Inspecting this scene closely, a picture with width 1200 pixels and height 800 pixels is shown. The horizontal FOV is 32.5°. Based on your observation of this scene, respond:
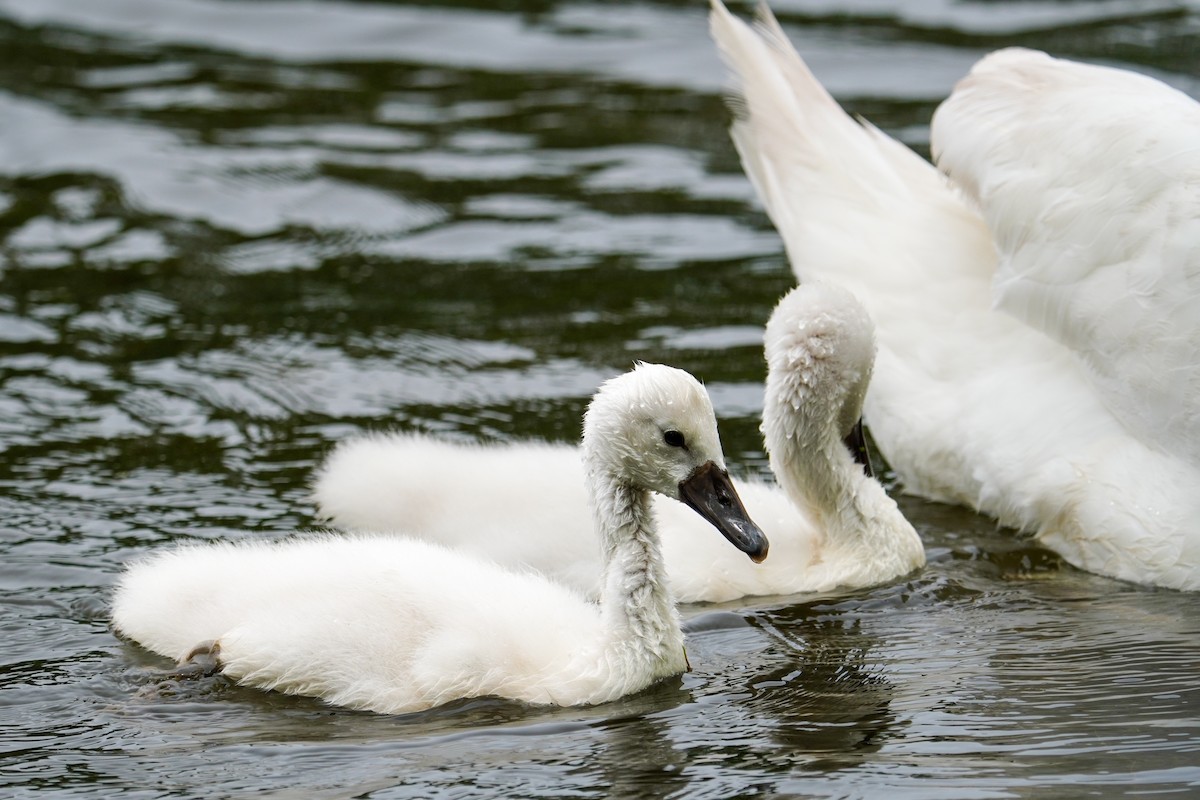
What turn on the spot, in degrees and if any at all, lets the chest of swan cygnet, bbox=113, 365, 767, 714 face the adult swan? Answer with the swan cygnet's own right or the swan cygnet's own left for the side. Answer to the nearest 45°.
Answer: approximately 45° to the swan cygnet's own left

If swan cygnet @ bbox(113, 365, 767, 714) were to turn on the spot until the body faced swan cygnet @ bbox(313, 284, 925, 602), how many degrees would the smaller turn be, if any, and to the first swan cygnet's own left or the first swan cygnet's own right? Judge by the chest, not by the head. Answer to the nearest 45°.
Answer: approximately 45° to the first swan cygnet's own left

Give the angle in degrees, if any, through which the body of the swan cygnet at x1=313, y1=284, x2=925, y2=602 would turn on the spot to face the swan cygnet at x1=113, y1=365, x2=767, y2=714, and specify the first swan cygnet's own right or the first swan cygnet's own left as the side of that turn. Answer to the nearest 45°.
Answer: approximately 135° to the first swan cygnet's own right

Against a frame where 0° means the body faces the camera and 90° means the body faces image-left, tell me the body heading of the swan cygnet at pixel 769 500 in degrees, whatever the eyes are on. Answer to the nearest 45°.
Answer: approximately 270°

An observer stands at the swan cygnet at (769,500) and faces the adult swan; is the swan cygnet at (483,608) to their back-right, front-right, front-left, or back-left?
back-right

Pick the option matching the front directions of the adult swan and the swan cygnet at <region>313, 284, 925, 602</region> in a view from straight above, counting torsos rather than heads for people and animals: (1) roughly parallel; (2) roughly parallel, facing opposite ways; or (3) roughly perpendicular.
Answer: roughly parallel

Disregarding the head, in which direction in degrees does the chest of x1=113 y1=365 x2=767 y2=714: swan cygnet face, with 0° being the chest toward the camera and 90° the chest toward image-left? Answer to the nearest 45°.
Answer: approximately 270°

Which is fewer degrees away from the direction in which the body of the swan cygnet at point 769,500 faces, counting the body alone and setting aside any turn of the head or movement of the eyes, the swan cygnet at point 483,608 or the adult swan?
the adult swan
